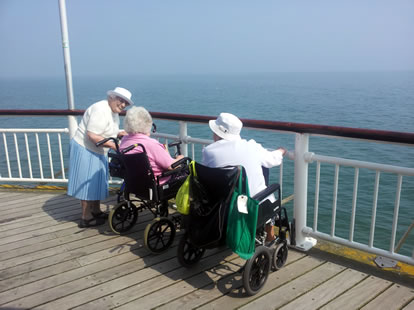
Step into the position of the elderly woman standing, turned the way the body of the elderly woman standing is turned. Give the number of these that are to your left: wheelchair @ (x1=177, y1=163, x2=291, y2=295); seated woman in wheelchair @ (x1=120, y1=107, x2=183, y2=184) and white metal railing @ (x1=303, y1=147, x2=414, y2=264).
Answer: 0

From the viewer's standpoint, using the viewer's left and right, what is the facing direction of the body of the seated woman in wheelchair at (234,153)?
facing away from the viewer and to the right of the viewer

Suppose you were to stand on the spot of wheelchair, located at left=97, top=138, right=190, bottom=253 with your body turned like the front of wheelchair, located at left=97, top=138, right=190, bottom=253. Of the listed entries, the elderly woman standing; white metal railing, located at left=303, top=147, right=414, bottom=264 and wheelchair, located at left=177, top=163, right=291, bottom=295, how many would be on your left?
1

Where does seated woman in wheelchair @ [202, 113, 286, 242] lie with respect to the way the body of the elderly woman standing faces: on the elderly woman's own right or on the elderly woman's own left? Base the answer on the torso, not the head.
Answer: on the elderly woman's own right

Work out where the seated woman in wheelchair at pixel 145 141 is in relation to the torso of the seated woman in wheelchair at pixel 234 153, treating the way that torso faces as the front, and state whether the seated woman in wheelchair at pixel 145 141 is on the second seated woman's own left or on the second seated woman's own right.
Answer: on the second seated woman's own left

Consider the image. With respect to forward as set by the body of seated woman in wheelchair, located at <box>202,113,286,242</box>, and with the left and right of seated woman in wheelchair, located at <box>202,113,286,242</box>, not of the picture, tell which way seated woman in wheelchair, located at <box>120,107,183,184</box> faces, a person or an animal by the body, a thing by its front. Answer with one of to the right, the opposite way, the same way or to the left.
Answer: the same way

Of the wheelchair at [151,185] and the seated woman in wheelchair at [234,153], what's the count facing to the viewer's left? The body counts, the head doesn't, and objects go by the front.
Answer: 0

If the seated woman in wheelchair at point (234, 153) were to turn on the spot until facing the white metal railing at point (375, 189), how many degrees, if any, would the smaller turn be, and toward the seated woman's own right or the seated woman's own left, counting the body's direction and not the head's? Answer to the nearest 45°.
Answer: approximately 45° to the seated woman's own right

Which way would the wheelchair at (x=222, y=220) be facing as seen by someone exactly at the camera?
facing away from the viewer and to the right of the viewer

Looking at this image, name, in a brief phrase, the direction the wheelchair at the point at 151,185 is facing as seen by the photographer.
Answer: facing away from the viewer and to the right of the viewer

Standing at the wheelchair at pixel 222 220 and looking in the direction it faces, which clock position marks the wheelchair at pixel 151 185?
the wheelchair at pixel 151 185 is roughly at 9 o'clock from the wheelchair at pixel 222 220.

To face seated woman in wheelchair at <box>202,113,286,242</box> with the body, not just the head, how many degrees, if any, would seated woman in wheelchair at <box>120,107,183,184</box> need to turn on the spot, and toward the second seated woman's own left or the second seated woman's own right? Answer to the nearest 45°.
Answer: approximately 90° to the second seated woman's own right

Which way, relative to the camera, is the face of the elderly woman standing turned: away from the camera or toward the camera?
toward the camera

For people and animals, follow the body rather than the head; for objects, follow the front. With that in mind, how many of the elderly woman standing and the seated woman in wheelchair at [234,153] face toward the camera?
0

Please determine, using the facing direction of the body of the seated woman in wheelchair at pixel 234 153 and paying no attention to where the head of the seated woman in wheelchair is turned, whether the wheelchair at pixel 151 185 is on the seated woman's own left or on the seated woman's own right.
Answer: on the seated woman's own left

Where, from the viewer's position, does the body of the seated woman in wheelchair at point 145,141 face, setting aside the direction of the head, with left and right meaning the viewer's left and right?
facing away from the viewer and to the right of the viewer

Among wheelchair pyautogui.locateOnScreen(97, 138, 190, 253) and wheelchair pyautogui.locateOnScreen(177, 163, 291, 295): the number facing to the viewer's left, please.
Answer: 0

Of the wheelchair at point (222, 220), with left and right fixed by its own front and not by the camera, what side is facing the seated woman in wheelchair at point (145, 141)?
left

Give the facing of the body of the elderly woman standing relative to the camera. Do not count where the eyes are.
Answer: to the viewer's right
